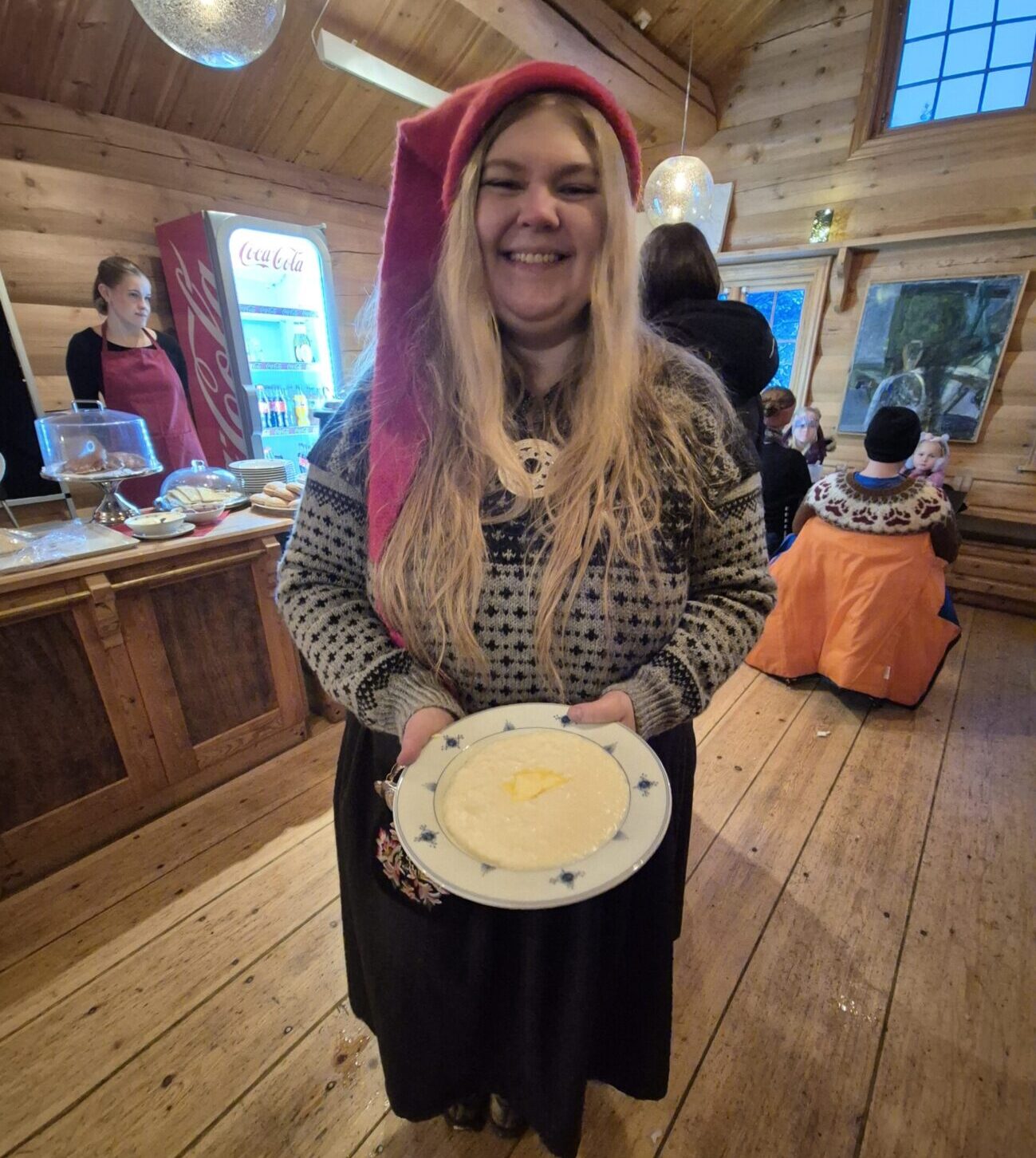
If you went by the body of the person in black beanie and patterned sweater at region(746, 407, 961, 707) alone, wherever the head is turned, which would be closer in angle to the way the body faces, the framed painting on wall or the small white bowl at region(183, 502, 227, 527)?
the framed painting on wall

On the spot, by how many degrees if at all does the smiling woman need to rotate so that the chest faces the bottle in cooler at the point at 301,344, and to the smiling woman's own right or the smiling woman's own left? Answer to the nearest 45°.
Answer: approximately 135° to the smiling woman's own right

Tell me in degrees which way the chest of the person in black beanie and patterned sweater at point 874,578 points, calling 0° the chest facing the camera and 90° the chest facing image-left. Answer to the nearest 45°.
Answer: approximately 180°

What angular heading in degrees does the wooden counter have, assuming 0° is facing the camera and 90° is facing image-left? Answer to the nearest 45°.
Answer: approximately 315°

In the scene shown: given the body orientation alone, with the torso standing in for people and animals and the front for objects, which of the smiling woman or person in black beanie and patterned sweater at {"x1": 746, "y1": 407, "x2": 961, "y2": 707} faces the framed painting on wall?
the person in black beanie and patterned sweater

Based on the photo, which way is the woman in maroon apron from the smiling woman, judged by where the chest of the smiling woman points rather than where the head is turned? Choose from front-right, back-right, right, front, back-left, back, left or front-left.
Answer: back-right

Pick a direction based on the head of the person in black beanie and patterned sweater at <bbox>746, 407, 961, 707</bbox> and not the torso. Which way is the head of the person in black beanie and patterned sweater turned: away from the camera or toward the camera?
away from the camera
